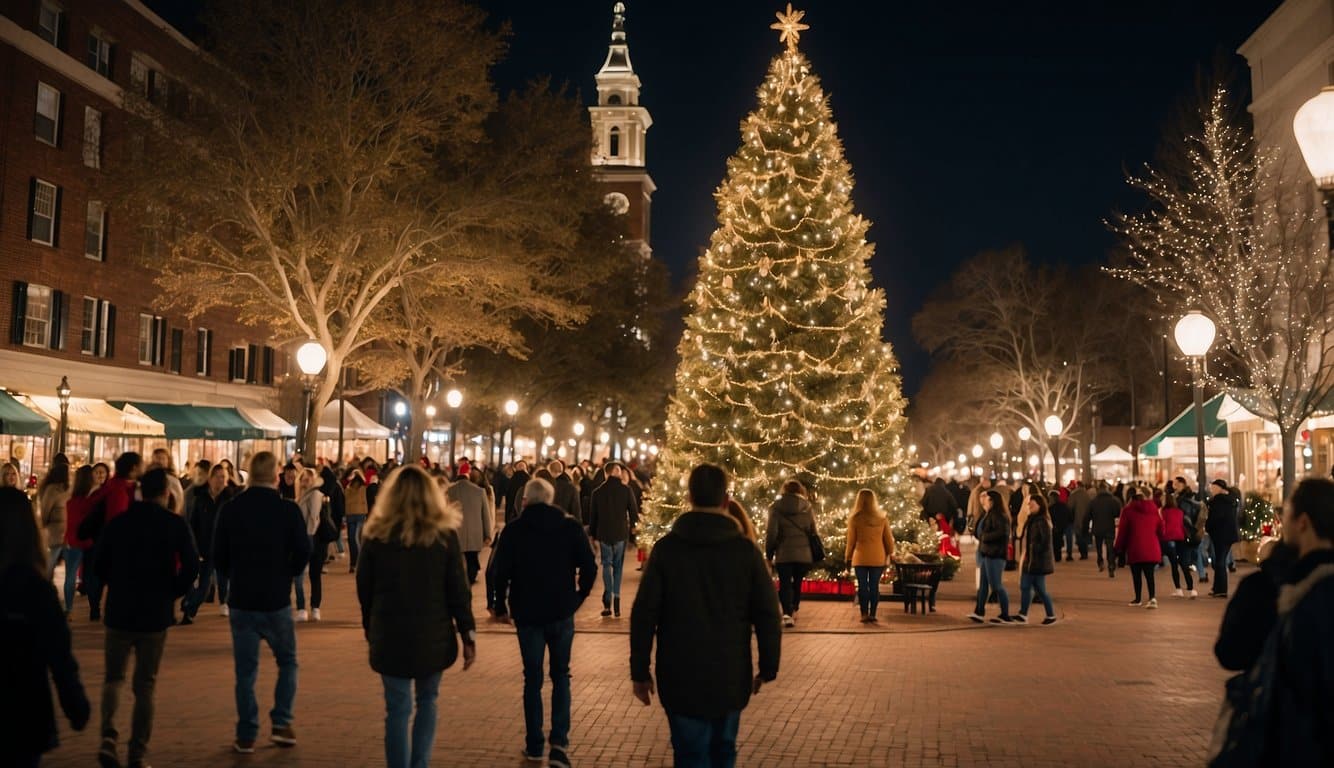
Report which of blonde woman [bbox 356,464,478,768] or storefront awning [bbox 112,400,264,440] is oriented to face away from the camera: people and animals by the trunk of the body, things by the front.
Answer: the blonde woman

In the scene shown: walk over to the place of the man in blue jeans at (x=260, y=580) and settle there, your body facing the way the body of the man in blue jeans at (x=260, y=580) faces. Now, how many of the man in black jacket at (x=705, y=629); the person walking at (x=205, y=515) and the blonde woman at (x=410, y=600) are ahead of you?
1

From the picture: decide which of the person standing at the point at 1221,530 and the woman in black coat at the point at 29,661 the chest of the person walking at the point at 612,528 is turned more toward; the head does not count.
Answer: the person standing

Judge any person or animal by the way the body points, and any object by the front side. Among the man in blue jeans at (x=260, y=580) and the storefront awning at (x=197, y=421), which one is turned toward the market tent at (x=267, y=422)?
the man in blue jeans

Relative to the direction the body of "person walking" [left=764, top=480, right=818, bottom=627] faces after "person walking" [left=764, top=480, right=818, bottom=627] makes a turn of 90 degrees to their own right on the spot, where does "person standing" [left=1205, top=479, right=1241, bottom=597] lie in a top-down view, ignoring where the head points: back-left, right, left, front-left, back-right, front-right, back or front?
front-left

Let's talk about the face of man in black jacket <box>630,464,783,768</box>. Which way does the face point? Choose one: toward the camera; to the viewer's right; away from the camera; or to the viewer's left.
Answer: away from the camera

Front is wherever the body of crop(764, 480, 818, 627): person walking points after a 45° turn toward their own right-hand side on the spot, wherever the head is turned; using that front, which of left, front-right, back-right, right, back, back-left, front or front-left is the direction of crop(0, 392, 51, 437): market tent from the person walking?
left

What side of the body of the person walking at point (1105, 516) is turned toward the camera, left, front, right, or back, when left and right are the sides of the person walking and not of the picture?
back

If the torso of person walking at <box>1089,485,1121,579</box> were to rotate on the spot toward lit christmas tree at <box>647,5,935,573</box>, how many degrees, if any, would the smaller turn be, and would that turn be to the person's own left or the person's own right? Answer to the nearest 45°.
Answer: approximately 135° to the person's own left

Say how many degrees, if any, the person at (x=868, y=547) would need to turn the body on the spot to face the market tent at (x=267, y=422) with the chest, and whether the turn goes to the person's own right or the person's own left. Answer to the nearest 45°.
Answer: approximately 45° to the person's own left

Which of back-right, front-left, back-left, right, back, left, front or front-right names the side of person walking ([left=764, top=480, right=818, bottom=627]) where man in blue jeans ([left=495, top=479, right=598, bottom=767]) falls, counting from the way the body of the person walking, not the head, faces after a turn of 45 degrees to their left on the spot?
back-left

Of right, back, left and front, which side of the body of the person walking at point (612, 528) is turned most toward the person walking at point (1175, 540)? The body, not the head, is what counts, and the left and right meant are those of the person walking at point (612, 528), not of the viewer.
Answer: right

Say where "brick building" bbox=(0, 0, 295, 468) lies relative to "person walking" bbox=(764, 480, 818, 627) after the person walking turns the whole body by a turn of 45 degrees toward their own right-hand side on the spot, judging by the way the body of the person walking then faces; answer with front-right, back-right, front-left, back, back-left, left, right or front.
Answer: left

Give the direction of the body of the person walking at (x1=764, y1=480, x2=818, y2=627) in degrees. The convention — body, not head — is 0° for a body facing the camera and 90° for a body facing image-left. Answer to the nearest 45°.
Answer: approximately 180°

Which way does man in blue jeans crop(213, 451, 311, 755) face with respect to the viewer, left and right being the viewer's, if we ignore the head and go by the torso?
facing away from the viewer

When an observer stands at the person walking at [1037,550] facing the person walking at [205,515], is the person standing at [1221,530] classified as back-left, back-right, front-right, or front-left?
back-right

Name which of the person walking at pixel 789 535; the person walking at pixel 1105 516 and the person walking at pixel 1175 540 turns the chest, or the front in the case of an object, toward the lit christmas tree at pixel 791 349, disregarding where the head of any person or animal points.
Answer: the person walking at pixel 789 535
